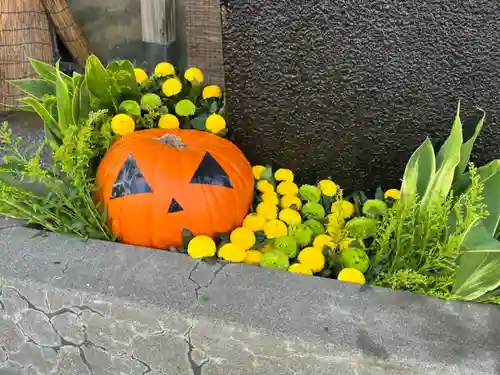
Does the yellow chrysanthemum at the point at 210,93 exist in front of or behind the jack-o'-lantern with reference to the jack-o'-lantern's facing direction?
behind

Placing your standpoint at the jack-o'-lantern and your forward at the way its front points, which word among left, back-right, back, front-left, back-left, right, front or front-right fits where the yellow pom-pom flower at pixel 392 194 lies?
left

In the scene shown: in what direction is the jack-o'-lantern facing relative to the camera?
toward the camera
